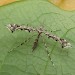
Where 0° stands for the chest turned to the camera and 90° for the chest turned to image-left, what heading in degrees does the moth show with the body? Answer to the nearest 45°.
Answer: approximately 180°
